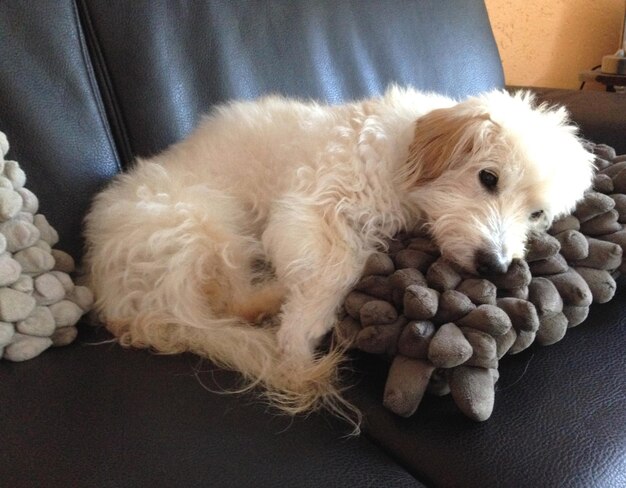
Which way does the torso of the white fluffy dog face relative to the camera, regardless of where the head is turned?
to the viewer's right
